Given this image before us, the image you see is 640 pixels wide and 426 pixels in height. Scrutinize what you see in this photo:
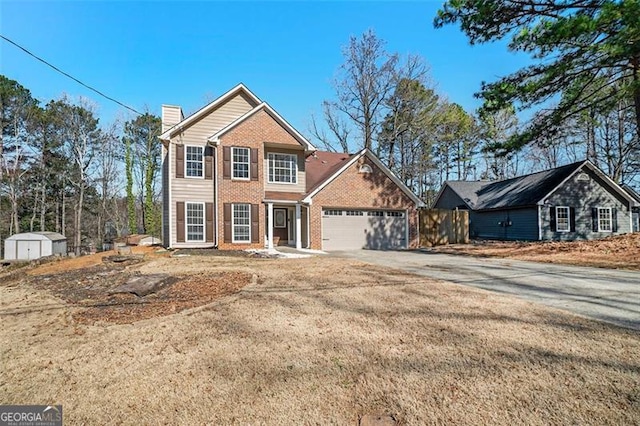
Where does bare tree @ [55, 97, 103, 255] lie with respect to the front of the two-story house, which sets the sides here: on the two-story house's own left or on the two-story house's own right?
on the two-story house's own right

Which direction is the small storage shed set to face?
toward the camera

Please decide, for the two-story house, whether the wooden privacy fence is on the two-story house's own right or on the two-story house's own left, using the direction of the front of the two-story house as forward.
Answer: on the two-story house's own left

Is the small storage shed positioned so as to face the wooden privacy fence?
no

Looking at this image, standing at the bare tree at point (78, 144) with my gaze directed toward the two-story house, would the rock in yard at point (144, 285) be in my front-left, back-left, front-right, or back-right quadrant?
front-right

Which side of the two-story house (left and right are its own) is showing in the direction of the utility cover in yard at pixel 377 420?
front

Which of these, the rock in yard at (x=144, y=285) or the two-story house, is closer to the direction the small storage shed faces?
the rock in yard

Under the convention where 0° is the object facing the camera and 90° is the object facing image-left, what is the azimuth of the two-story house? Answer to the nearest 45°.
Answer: approximately 0°

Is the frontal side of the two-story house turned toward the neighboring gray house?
no

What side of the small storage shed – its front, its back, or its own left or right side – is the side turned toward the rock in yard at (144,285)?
front

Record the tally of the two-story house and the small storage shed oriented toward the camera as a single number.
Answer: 2

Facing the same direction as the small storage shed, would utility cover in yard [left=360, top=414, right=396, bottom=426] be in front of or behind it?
in front

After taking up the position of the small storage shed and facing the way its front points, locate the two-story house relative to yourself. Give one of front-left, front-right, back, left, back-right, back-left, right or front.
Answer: front-left

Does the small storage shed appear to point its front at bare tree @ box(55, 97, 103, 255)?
no
